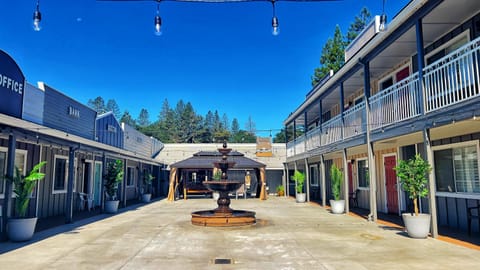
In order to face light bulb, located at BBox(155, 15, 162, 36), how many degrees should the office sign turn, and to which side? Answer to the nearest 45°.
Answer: approximately 45° to its right

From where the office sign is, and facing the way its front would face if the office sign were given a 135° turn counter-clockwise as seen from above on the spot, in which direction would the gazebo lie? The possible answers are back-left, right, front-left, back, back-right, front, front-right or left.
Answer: front-right

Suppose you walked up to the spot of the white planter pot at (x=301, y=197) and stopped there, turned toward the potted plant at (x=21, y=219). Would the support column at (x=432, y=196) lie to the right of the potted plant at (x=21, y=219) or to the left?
left

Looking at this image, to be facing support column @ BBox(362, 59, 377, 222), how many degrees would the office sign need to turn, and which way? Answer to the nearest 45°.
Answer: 0° — it already faces it

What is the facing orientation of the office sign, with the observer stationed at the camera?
facing the viewer and to the right of the viewer

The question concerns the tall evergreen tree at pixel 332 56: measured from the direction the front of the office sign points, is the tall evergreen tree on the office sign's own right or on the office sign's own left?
on the office sign's own left

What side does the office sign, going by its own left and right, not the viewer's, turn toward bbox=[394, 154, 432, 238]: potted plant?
front

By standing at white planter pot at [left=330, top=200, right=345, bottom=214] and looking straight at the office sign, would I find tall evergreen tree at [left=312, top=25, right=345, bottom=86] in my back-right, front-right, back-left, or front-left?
back-right

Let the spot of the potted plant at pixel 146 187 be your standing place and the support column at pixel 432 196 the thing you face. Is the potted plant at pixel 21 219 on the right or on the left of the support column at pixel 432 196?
right

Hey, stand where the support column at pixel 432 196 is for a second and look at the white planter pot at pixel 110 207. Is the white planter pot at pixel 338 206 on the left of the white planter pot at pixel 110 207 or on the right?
right

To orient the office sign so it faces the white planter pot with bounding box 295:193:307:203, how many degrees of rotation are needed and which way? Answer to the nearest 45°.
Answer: approximately 45° to its left

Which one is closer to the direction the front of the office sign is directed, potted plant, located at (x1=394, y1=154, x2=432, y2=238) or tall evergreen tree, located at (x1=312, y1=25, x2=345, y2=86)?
the potted plant

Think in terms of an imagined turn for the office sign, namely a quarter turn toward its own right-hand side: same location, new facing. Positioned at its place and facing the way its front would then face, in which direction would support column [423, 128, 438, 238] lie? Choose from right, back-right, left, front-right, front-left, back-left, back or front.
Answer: left

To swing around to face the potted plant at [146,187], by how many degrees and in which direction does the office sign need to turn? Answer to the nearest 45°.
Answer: approximately 90° to its left
